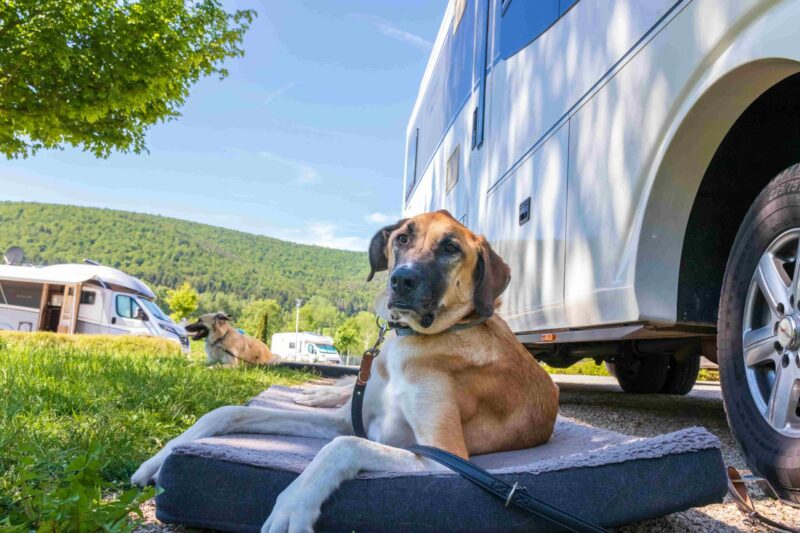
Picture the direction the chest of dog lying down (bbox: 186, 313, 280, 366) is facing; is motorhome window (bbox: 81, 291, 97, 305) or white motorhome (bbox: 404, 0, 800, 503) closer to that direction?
the motorhome window

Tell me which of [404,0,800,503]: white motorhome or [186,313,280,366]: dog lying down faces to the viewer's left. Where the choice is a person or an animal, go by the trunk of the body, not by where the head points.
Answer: the dog lying down

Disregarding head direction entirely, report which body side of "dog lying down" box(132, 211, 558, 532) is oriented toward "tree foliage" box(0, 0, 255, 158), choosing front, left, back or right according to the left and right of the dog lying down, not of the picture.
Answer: right

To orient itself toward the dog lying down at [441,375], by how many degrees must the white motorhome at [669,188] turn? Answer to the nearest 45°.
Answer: approximately 90° to its right

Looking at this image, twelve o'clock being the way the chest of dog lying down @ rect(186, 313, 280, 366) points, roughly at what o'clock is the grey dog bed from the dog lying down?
The grey dog bed is roughly at 9 o'clock from the dog lying down.

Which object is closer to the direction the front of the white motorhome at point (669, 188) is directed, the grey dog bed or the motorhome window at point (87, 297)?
the grey dog bed

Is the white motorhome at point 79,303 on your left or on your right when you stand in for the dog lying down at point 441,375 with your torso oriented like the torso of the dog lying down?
on your right

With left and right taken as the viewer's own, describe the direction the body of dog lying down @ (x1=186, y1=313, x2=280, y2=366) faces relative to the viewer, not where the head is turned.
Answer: facing to the left of the viewer

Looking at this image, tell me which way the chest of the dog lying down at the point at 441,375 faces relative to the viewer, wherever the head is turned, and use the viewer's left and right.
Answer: facing the viewer and to the left of the viewer

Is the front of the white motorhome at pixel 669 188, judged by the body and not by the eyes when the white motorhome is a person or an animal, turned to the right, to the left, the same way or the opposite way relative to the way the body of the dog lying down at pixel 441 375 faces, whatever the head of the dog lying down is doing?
to the left

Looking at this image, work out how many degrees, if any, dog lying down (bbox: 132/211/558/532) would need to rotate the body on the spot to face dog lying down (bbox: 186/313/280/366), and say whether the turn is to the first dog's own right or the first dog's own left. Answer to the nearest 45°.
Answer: approximately 135° to the first dog's own right

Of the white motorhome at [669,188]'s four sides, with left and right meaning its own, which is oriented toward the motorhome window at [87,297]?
back

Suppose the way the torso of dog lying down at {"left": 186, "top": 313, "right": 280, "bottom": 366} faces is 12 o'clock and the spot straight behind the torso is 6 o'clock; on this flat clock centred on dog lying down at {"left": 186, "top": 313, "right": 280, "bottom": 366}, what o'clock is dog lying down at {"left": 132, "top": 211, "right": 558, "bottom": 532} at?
dog lying down at {"left": 132, "top": 211, "right": 558, "bottom": 532} is roughly at 9 o'clock from dog lying down at {"left": 186, "top": 313, "right": 280, "bottom": 366}.
